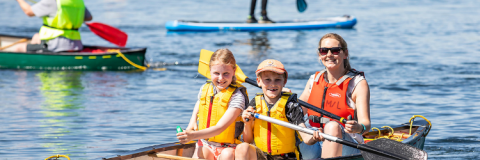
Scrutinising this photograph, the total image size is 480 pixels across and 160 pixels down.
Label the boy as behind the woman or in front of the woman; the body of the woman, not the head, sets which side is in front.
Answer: in front

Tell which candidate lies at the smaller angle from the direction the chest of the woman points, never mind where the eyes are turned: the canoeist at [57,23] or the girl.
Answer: the girl

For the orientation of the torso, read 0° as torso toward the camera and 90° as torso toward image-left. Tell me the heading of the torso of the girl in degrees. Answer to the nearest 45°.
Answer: approximately 45°
